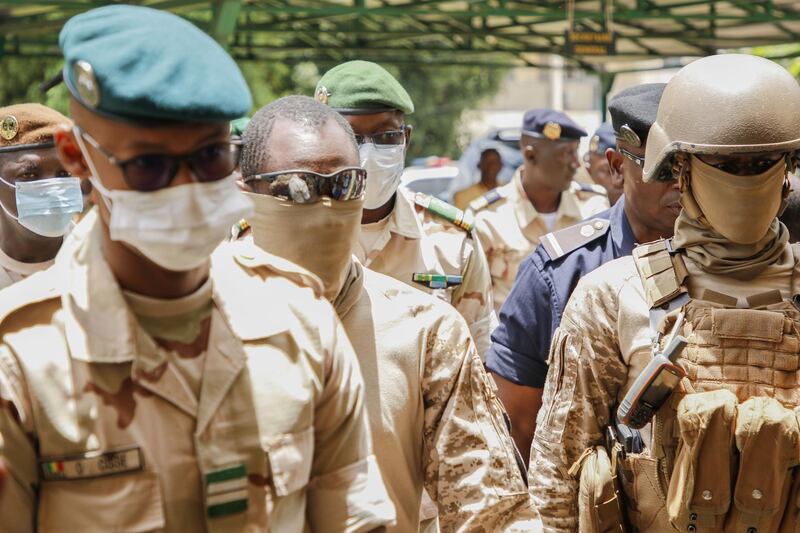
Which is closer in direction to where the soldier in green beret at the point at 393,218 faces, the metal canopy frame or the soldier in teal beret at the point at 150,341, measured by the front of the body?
the soldier in teal beret

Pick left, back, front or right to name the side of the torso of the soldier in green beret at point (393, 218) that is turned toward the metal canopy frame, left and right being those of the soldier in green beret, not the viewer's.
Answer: back

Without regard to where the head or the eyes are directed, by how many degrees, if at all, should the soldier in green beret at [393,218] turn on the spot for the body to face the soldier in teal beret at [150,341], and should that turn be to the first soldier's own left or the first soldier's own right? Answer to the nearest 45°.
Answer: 0° — they already face them

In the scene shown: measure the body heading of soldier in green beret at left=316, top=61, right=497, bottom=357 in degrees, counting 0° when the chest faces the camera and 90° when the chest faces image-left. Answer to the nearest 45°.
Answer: approximately 0°

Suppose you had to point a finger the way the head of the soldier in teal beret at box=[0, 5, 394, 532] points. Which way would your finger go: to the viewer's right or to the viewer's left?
to the viewer's right
